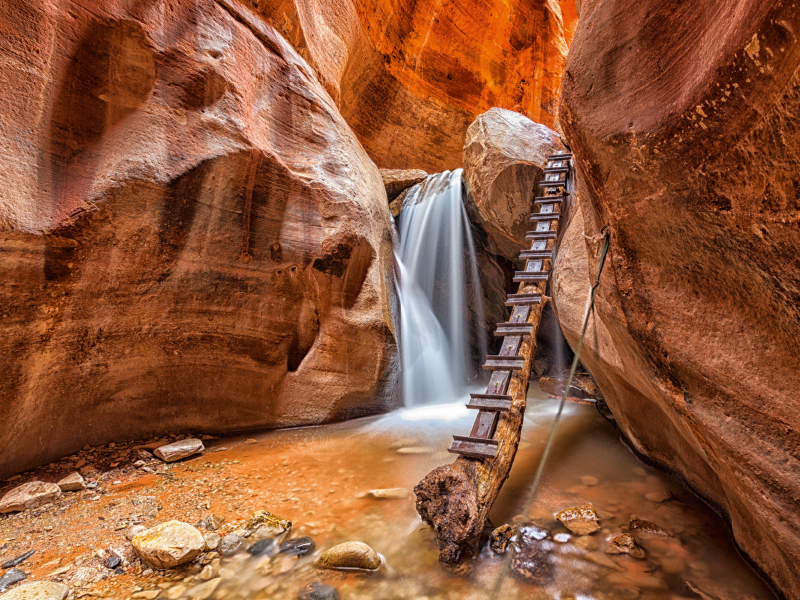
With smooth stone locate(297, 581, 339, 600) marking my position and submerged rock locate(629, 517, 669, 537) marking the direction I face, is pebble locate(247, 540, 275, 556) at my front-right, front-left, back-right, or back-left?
back-left

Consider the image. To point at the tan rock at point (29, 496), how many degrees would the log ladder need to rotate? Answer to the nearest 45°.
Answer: approximately 45° to its right

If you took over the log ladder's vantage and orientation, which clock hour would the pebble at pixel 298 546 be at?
The pebble is roughly at 1 o'clock from the log ladder.

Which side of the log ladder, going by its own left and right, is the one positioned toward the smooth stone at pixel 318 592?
front

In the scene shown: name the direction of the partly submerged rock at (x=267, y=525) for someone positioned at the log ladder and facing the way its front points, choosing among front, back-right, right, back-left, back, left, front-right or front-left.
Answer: front-right

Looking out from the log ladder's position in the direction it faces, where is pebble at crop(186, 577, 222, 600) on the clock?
The pebble is roughly at 1 o'clock from the log ladder.

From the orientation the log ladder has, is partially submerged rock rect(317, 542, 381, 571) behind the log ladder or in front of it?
in front

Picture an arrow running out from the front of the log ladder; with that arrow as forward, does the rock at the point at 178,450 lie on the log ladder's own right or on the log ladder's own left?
on the log ladder's own right

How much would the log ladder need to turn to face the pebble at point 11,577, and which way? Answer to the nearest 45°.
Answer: approximately 45° to its right

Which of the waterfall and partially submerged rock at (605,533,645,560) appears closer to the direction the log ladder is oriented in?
the partially submerged rock

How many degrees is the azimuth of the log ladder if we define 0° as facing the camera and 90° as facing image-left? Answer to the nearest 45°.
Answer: approximately 0°
